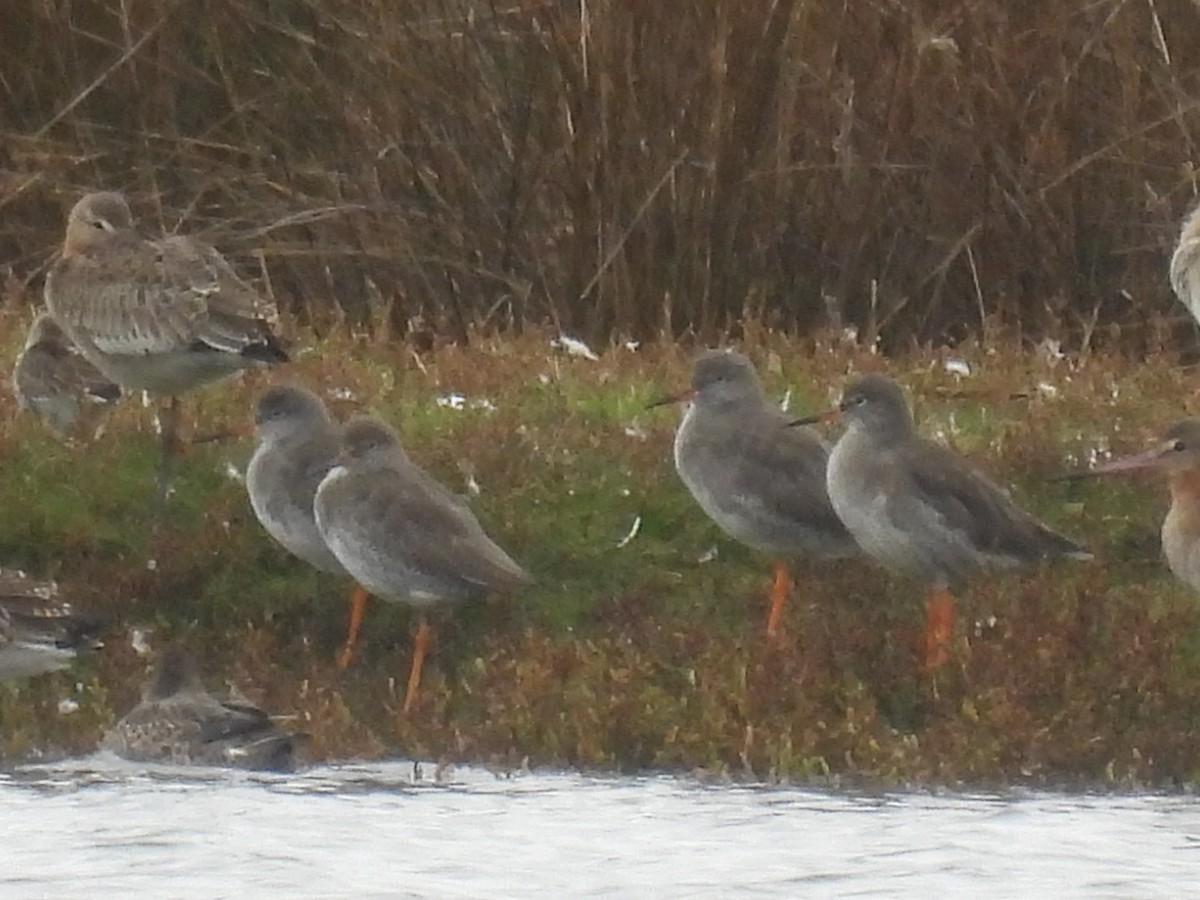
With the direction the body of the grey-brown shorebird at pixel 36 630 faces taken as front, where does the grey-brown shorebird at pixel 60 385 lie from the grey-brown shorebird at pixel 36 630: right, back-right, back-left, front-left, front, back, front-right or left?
right

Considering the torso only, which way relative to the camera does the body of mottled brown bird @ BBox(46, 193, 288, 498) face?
to the viewer's left

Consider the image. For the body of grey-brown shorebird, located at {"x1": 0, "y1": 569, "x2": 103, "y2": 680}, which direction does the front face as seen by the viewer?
to the viewer's left

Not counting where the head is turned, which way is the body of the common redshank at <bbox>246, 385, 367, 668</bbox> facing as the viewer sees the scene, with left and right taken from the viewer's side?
facing to the left of the viewer

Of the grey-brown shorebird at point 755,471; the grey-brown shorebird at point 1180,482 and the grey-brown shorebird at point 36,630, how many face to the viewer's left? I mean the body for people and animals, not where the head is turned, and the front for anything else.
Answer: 3

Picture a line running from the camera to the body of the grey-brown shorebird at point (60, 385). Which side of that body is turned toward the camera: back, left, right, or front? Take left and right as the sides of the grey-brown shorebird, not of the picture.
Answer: left

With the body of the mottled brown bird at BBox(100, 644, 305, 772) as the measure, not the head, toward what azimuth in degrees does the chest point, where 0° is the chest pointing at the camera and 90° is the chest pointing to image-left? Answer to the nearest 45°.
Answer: approximately 90°

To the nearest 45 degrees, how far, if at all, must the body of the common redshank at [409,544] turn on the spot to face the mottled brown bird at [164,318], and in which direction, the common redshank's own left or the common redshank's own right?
approximately 45° to the common redshank's own right

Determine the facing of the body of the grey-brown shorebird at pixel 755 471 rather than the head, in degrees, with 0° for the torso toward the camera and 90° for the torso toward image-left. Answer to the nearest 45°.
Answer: approximately 90°
